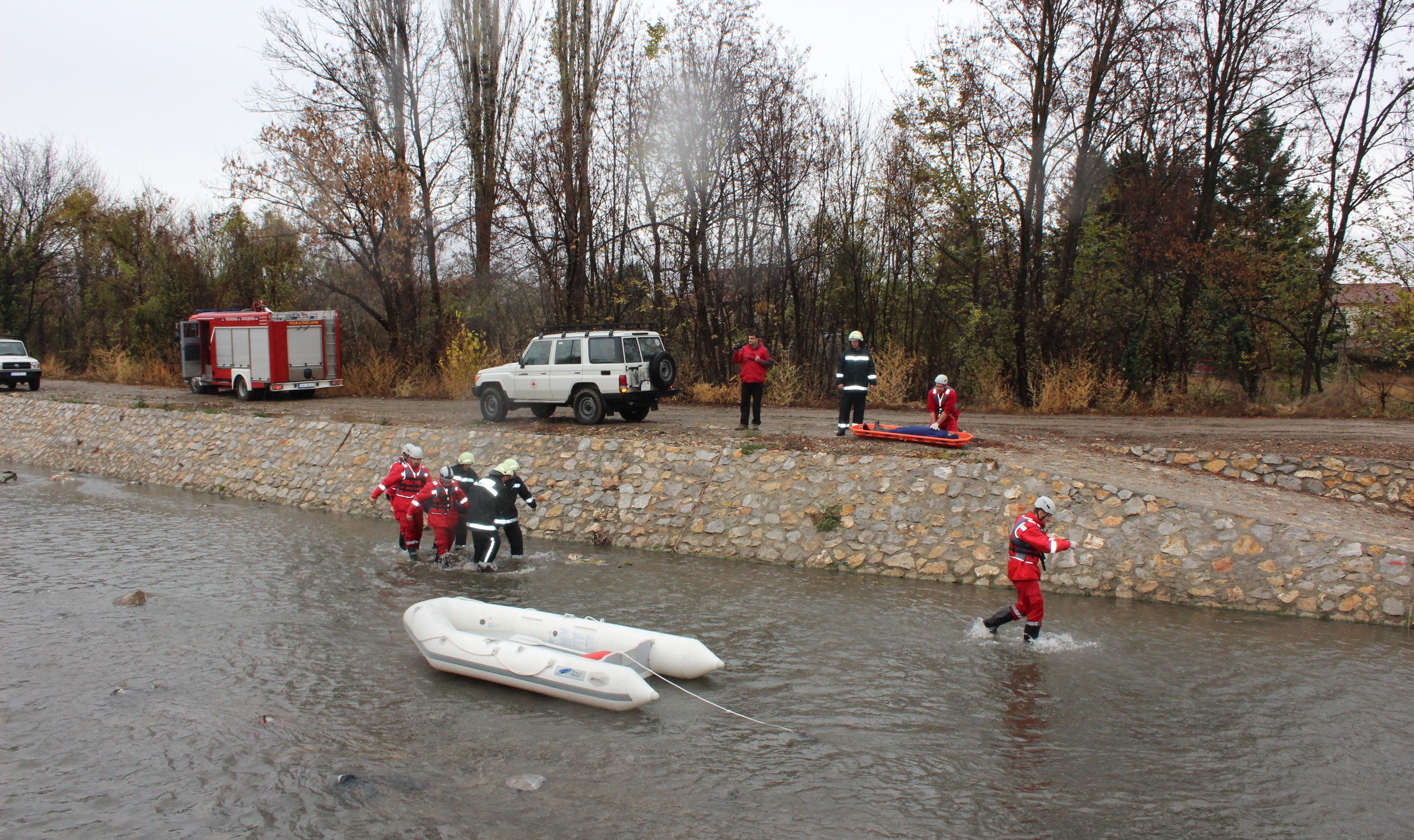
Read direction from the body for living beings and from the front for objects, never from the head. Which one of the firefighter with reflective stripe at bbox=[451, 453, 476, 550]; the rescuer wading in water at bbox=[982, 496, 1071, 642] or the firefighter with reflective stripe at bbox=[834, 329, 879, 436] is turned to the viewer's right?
the rescuer wading in water

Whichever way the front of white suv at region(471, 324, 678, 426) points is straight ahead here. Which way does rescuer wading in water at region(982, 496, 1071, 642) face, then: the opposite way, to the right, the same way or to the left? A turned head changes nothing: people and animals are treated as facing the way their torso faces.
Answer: the opposite way

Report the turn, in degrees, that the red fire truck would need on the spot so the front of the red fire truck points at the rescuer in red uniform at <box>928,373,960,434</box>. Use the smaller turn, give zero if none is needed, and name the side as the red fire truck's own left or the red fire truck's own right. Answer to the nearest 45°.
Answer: approximately 180°

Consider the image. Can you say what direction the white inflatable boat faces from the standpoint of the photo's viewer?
facing away from the viewer and to the left of the viewer

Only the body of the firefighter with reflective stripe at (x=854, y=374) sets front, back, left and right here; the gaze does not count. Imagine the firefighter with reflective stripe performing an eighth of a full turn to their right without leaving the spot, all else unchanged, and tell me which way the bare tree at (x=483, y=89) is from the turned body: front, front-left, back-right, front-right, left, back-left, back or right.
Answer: right

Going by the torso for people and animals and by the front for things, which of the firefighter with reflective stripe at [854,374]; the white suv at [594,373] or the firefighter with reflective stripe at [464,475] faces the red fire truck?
the white suv

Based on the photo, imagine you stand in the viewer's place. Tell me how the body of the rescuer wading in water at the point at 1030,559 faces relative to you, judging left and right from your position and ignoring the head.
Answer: facing to the right of the viewer

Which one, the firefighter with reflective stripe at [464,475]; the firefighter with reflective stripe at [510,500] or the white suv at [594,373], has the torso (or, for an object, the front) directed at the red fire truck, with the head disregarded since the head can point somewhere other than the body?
the white suv

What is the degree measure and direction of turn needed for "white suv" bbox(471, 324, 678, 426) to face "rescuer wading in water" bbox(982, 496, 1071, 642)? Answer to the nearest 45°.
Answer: approximately 180°

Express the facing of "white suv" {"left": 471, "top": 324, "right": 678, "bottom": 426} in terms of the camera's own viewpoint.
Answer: facing away from the viewer and to the left of the viewer

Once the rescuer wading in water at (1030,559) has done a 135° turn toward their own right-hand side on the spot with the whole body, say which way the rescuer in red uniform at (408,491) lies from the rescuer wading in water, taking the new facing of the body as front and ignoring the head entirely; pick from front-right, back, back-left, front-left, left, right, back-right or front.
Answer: front-right
